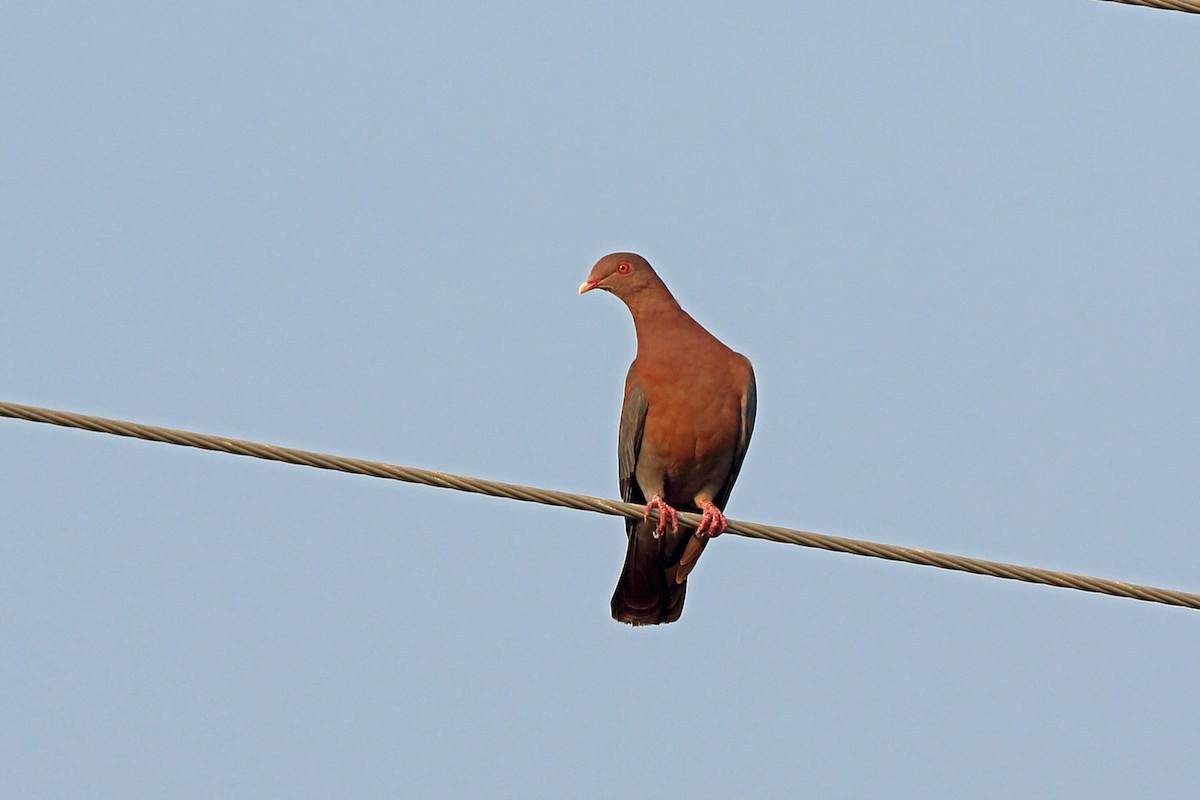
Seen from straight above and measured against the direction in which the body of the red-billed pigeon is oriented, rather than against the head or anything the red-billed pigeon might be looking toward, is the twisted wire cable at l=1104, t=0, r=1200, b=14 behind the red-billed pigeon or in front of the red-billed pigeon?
in front

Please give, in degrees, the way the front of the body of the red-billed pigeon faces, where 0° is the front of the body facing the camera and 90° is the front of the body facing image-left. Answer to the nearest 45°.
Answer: approximately 0°
